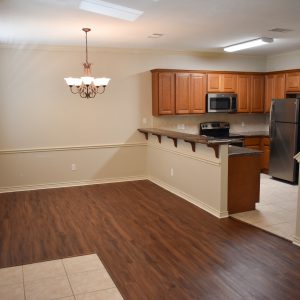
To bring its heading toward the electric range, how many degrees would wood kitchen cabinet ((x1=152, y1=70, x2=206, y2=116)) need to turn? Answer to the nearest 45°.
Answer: approximately 90° to its left

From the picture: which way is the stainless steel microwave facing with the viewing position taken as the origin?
facing the viewer

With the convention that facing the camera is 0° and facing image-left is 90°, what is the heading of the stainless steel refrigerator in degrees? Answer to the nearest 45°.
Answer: approximately 45°

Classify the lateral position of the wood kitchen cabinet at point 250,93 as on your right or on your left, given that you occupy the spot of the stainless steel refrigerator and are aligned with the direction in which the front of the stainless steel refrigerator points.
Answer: on your right

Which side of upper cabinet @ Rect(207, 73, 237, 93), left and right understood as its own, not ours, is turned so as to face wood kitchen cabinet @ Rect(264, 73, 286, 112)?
left

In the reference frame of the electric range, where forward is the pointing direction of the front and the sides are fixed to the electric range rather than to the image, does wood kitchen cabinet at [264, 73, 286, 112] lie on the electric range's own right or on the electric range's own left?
on the electric range's own left

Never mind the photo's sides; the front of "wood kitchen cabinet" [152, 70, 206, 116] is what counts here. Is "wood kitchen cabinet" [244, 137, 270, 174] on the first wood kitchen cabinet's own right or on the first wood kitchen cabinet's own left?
on the first wood kitchen cabinet's own left

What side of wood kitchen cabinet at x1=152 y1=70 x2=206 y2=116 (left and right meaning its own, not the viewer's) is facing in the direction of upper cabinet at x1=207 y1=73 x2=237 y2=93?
left

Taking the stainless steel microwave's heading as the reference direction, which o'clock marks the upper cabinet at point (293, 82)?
The upper cabinet is roughly at 9 o'clock from the stainless steel microwave.

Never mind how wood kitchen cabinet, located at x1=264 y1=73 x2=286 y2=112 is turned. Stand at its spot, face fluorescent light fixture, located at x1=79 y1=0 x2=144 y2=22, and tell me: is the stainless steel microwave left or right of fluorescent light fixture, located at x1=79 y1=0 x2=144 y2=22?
right

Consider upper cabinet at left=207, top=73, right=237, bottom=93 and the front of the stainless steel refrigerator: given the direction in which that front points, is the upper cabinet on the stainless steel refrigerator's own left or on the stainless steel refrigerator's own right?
on the stainless steel refrigerator's own right

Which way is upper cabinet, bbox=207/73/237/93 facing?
toward the camera

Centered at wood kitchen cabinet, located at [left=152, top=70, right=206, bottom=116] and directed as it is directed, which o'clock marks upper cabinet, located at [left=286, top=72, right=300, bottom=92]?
The upper cabinet is roughly at 10 o'clock from the wood kitchen cabinet.

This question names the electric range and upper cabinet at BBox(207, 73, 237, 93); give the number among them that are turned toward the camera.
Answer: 2

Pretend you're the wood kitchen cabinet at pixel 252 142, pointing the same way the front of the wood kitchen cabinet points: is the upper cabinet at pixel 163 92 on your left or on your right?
on your right
